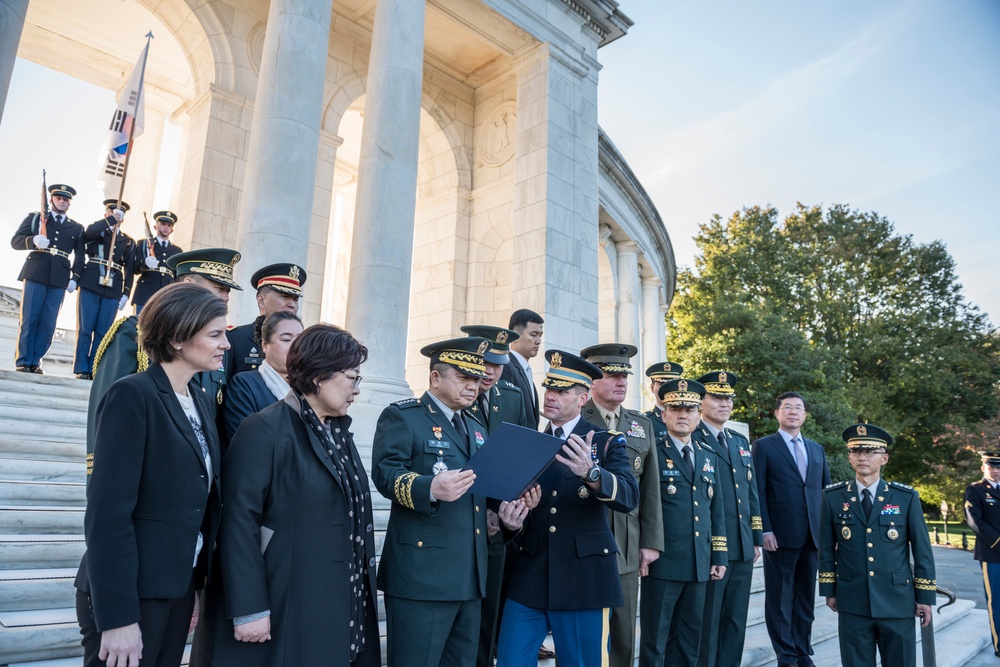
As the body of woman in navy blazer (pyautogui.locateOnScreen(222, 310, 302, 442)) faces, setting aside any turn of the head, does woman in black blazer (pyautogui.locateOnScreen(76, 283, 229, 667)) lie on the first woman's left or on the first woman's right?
on the first woman's right

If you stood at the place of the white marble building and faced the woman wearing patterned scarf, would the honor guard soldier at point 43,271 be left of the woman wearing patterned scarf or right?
right

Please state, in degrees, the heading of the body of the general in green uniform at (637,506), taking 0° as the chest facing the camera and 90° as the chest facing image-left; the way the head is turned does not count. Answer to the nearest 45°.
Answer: approximately 45°

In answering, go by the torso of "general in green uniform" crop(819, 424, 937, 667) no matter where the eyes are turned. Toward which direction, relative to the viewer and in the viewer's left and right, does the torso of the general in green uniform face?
facing the viewer

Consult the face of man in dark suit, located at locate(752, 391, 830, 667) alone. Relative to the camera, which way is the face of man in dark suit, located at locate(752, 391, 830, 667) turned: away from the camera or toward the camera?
toward the camera

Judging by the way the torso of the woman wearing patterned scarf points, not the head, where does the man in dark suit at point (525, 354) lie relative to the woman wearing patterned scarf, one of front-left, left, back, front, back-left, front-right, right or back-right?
front-left

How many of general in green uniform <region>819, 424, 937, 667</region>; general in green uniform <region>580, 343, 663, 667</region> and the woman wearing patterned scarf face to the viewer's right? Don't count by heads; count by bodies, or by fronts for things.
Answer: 1

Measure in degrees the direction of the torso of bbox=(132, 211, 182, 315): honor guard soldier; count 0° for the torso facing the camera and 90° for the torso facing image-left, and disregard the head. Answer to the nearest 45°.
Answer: approximately 315°

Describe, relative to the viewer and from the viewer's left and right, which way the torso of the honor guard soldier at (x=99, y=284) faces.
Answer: facing the viewer and to the right of the viewer

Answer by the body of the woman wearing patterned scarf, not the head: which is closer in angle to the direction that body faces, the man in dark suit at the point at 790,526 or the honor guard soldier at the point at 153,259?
the man in dark suit

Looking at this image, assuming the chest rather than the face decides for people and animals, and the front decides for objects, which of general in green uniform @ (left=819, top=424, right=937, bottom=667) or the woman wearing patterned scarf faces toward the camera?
the general in green uniform

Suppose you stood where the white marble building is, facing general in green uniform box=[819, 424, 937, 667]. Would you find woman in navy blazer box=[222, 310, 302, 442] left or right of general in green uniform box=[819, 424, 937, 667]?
right

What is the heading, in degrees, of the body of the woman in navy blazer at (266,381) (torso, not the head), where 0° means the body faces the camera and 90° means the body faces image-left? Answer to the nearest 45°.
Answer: approximately 315°

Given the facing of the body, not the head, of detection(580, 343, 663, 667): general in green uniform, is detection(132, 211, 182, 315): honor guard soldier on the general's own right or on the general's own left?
on the general's own right

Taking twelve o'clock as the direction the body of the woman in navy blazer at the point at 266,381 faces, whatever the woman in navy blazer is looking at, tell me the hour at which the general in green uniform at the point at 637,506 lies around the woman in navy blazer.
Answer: The general in green uniform is roughly at 10 o'clock from the woman in navy blazer.
